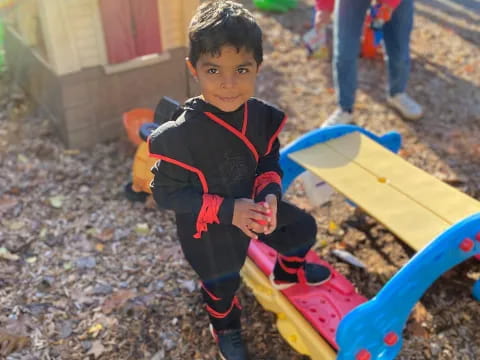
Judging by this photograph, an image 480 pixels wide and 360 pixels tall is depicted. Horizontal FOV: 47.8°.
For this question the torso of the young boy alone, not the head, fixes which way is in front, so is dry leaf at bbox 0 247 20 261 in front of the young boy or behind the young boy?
behind

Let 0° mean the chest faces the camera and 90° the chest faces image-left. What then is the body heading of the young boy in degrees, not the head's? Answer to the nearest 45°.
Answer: approximately 315°

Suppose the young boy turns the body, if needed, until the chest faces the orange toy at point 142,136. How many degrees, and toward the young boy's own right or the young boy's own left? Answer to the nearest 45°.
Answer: approximately 180°

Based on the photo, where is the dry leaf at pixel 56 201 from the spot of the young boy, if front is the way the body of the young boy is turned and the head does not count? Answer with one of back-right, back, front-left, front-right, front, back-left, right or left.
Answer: back

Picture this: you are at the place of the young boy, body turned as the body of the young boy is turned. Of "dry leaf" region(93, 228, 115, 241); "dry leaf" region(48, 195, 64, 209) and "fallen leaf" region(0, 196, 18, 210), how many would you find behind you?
3

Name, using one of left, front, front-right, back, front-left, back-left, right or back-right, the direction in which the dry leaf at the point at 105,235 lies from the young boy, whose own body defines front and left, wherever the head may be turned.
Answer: back
